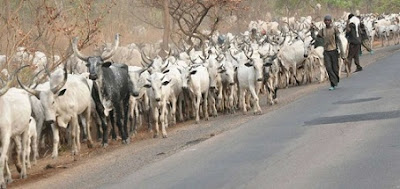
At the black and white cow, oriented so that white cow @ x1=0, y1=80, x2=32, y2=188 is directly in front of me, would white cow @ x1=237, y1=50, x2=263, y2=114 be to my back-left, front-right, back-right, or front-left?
back-left

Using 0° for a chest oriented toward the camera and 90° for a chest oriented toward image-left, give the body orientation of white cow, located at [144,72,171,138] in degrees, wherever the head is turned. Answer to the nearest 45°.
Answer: approximately 0°

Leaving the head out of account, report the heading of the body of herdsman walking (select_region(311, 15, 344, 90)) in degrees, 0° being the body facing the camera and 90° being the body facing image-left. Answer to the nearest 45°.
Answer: approximately 0°

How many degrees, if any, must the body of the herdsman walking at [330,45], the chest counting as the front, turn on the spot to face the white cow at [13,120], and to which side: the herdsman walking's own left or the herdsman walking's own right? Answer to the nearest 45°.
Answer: approximately 45° to the herdsman walking's own right

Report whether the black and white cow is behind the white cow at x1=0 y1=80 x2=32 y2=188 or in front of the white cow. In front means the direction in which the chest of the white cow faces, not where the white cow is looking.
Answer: behind

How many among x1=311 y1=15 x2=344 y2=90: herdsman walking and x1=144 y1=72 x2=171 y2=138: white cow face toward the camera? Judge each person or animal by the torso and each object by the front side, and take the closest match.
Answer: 2

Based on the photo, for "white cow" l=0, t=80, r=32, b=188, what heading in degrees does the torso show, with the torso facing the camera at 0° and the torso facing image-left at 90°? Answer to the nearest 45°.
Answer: approximately 45°

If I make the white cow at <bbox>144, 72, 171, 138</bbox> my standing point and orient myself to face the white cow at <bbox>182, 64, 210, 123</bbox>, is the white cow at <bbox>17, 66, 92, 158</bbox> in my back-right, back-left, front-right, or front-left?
back-left
